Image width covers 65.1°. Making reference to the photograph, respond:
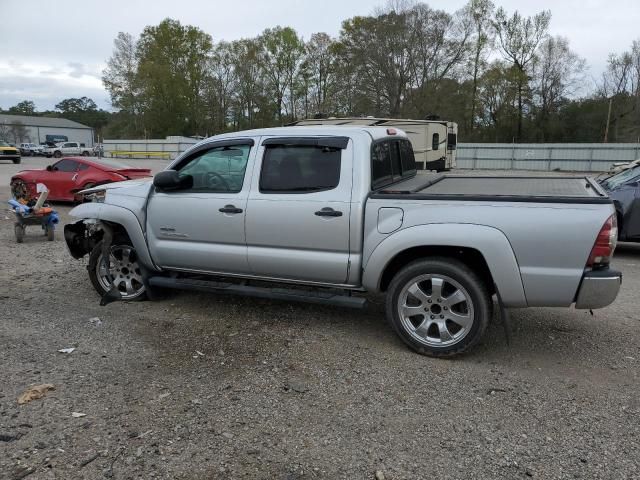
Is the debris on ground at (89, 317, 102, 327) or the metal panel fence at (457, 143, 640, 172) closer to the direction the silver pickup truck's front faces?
the debris on ground

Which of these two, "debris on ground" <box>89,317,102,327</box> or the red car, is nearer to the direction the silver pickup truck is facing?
the red car

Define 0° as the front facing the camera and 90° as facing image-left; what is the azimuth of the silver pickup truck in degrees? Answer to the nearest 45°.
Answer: approximately 135°

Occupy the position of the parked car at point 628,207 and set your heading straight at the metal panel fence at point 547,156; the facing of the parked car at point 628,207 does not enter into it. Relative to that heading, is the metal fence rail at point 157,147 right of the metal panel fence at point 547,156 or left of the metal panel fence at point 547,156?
left

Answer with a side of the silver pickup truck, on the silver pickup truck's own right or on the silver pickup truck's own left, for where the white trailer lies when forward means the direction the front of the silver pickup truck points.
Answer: on the silver pickup truck's own right
